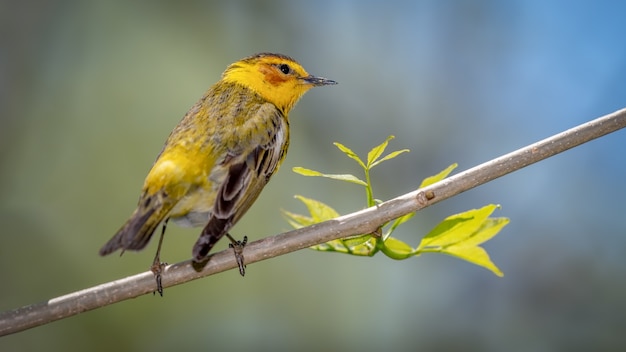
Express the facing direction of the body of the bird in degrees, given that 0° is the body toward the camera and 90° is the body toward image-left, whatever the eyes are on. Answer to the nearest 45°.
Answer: approximately 225°
